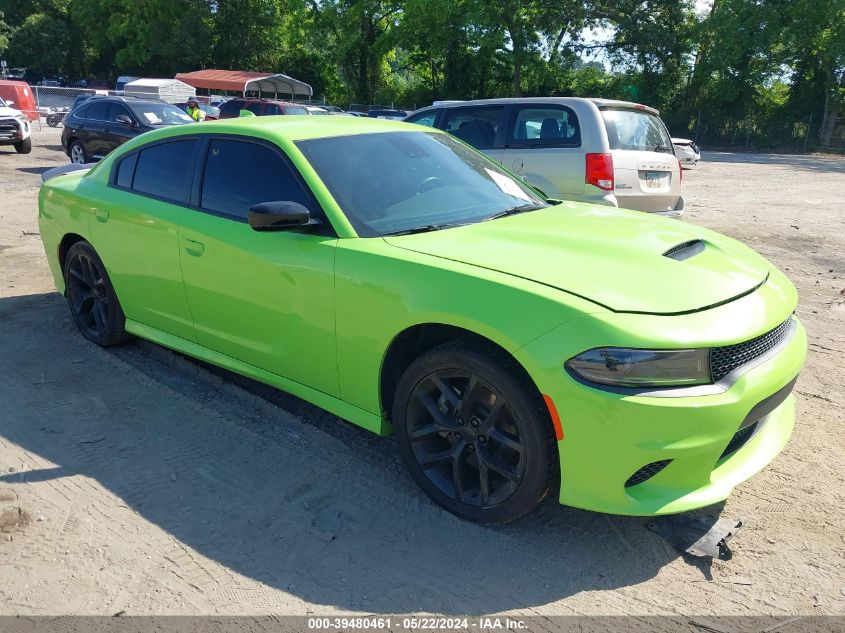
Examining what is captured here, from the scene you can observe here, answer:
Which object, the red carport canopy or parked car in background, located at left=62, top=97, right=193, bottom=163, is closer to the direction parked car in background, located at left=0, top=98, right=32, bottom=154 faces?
the parked car in background

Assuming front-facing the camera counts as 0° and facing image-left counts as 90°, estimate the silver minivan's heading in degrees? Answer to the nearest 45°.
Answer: approximately 135°

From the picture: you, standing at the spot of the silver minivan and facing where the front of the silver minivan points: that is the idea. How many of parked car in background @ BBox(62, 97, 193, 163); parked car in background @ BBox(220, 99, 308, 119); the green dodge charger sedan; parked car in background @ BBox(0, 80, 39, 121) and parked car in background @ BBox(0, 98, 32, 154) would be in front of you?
4

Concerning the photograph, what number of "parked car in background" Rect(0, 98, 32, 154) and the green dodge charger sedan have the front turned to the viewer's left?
0

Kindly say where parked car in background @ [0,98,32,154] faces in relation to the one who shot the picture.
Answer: facing the viewer and to the right of the viewer

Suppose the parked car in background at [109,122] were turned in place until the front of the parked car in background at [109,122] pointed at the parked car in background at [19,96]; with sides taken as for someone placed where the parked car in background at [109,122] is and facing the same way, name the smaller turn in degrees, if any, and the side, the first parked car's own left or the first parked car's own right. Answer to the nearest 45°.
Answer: approximately 135° to the first parked car's own left

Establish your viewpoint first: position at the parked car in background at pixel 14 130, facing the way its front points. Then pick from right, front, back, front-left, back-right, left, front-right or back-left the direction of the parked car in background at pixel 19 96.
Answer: back-left

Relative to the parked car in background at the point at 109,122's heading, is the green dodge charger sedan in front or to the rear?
in front

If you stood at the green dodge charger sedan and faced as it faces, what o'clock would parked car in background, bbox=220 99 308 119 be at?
The parked car in background is roughly at 7 o'clock from the green dodge charger sedan.

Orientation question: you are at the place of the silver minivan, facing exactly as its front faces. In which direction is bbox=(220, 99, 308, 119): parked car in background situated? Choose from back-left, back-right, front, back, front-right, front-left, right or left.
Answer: front

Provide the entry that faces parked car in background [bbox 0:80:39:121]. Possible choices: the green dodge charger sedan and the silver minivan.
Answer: the silver minivan

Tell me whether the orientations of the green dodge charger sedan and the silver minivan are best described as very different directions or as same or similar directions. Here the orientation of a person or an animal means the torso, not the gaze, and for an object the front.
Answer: very different directions

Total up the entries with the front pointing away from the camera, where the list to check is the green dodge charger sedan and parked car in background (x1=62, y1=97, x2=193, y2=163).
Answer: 0

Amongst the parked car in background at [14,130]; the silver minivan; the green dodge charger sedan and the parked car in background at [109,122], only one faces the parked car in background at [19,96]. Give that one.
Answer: the silver minivan
